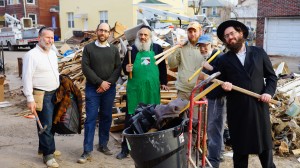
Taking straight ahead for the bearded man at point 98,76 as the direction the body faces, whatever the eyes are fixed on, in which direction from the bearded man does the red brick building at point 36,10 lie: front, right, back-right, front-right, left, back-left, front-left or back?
back

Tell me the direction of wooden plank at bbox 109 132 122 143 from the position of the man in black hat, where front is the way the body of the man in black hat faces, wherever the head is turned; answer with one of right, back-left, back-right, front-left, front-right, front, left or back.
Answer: back-right

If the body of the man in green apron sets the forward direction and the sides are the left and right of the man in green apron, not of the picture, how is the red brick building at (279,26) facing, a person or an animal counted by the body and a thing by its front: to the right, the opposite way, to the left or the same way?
the same way

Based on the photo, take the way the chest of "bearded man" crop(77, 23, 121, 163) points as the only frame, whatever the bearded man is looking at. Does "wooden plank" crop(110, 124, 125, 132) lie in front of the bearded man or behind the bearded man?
behind

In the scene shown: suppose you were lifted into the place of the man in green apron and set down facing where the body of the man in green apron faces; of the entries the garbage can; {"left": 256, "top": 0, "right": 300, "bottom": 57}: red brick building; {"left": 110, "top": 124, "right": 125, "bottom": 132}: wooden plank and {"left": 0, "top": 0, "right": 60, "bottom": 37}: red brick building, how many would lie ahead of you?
1

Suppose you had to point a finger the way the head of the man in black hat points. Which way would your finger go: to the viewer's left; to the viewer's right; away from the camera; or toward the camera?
toward the camera

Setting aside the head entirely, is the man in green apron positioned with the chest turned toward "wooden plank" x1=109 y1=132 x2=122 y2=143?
no

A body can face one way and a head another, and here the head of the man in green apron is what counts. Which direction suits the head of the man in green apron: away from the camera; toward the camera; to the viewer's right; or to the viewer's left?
toward the camera

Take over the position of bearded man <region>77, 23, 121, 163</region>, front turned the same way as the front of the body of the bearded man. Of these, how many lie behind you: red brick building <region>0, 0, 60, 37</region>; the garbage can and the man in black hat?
1

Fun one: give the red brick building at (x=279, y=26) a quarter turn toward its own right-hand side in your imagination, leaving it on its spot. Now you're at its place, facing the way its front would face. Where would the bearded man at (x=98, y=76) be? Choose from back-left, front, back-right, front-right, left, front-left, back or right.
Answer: left

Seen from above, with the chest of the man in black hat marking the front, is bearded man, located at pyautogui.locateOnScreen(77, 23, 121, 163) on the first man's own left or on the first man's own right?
on the first man's own right

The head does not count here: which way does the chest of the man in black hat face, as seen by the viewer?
toward the camera

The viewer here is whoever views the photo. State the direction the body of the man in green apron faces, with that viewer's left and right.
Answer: facing the viewer

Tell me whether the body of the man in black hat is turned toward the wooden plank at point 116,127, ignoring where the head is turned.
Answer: no
